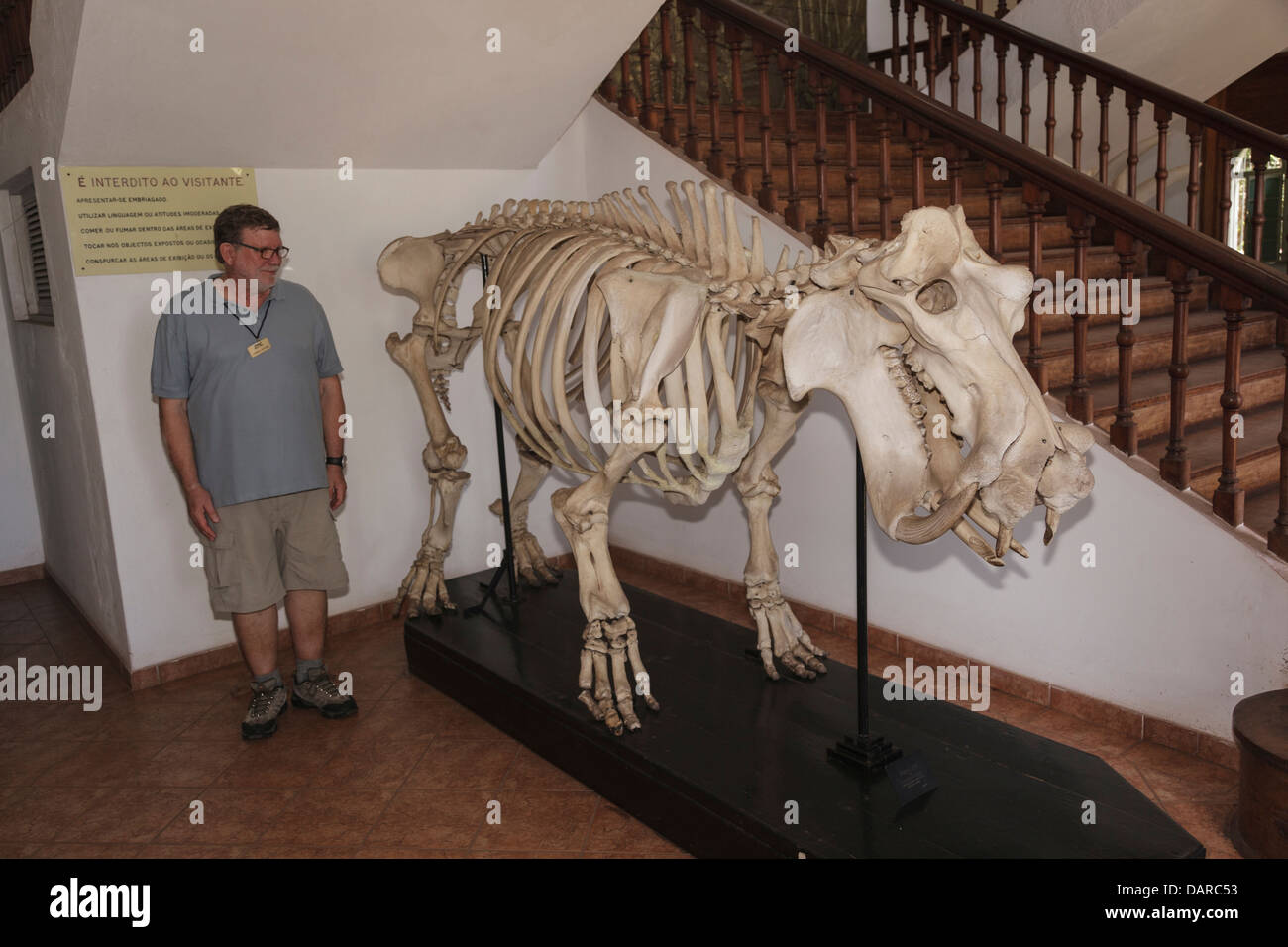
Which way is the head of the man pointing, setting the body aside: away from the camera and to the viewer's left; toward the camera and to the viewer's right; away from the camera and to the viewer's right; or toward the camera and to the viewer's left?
toward the camera and to the viewer's right

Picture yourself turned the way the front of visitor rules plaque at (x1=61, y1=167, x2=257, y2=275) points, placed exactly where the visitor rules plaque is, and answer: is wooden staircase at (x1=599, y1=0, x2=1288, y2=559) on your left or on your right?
on your left

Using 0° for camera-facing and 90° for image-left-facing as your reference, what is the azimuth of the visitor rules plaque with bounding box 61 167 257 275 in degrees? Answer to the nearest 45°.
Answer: approximately 0°
